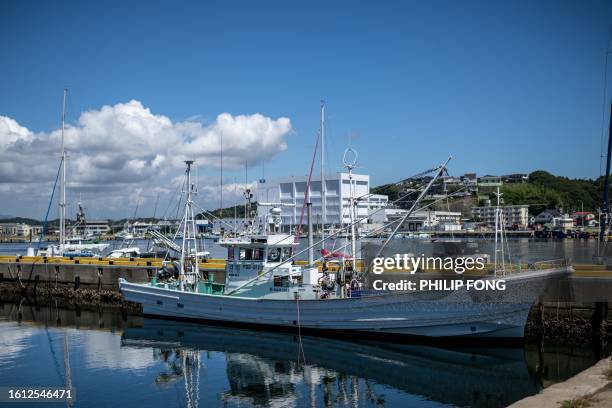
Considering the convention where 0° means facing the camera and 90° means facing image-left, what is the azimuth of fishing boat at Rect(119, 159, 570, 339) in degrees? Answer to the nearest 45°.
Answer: approximately 270°
